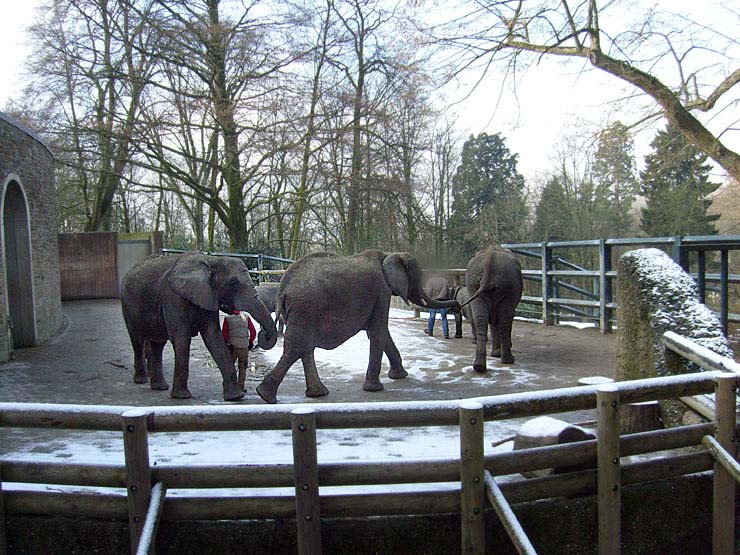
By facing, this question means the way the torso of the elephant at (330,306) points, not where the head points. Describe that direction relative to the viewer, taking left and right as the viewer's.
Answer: facing away from the viewer and to the right of the viewer

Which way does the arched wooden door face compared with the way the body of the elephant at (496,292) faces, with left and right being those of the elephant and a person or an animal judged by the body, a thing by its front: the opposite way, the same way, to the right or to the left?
to the right

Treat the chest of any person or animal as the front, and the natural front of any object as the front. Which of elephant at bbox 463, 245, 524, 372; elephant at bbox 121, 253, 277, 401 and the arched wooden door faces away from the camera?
elephant at bbox 463, 245, 524, 372

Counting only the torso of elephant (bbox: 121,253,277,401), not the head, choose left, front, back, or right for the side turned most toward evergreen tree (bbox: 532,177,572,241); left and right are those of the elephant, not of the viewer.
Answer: left

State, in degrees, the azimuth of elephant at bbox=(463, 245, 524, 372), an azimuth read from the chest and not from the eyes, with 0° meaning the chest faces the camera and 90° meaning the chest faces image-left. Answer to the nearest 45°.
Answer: approximately 180°

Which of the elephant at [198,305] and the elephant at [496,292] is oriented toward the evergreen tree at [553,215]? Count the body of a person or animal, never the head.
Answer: the elephant at [496,292]

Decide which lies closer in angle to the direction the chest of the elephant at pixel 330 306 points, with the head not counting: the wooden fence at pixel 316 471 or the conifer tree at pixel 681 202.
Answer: the conifer tree

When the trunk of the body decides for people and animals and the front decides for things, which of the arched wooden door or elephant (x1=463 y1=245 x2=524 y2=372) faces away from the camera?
the elephant

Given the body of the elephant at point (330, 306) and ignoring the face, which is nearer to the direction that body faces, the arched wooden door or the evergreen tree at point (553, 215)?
the evergreen tree

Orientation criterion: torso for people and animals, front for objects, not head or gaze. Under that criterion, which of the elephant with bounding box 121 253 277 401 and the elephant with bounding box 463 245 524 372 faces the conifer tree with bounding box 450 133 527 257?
the elephant with bounding box 463 245 524 372
